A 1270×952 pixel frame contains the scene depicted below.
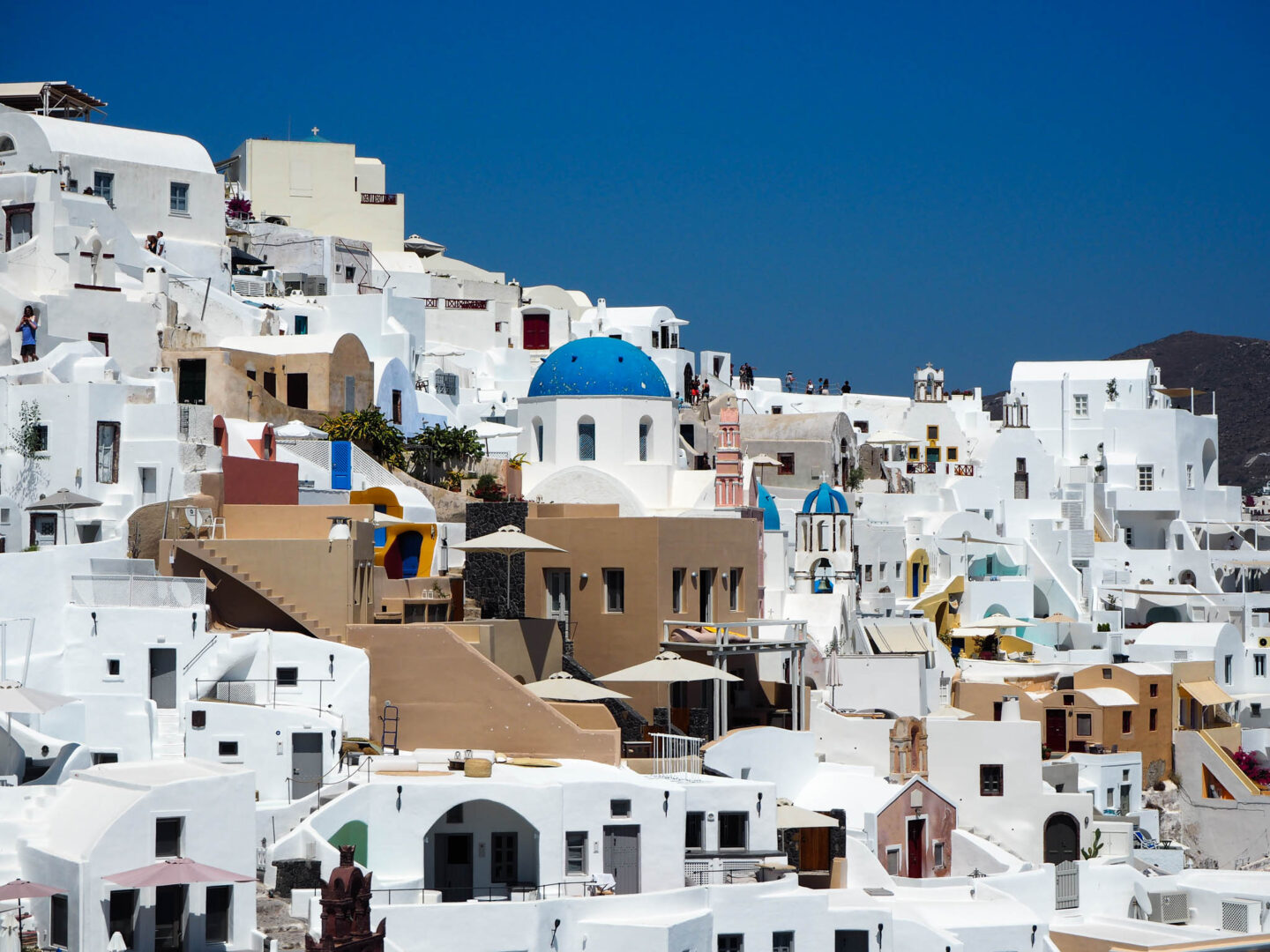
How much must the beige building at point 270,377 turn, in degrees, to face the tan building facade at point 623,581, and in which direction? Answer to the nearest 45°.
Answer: approximately 45° to its left

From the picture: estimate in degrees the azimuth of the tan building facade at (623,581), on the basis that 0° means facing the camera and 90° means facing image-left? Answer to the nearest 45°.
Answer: approximately 0°

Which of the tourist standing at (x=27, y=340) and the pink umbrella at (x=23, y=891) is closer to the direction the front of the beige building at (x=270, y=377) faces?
the pink umbrella

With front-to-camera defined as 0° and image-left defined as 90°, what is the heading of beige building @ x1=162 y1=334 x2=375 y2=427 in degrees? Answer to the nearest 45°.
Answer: approximately 0°

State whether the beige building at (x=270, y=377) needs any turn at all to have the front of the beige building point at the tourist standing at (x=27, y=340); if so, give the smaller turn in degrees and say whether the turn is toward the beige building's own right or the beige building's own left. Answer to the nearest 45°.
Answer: approximately 45° to the beige building's own right

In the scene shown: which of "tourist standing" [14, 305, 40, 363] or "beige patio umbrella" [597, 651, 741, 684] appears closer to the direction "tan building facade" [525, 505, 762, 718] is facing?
the beige patio umbrella

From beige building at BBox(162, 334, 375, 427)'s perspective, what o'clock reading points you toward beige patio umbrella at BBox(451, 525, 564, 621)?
The beige patio umbrella is roughly at 11 o'clock from the beige building.

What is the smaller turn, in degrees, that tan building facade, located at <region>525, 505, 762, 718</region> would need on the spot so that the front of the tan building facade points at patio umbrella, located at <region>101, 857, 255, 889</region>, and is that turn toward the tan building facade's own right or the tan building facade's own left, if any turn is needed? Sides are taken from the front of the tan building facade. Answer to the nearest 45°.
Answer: approximately 45° to the tan building facade's own right

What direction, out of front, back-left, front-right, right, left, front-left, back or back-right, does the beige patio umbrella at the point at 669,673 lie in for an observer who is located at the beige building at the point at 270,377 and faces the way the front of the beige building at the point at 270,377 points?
front-left

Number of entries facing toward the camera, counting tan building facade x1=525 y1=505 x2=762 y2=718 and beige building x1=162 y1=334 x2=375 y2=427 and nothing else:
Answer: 2

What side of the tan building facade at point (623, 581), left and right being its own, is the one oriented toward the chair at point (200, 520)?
right

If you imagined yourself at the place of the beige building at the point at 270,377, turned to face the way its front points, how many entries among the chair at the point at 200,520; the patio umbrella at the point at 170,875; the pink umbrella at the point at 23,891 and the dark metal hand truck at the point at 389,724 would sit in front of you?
4

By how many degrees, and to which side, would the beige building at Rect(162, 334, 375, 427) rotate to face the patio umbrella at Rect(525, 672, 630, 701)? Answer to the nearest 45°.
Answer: approximately 45° to its left

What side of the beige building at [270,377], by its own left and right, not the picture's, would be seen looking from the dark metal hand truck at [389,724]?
front
